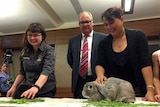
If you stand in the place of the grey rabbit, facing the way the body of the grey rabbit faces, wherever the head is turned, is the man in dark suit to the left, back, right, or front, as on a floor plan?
right

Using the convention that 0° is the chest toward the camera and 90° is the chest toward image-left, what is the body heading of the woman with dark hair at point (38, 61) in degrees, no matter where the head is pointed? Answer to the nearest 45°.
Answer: approximately 45°

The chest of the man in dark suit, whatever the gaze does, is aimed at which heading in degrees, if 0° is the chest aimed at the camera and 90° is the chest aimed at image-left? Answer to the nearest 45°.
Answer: approximately 0°

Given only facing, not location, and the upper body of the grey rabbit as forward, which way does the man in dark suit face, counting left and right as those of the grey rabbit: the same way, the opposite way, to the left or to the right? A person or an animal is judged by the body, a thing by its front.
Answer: to the left

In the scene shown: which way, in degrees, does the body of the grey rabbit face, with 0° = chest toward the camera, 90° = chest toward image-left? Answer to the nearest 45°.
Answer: approximately 90°

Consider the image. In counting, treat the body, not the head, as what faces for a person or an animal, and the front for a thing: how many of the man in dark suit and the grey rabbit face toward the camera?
1

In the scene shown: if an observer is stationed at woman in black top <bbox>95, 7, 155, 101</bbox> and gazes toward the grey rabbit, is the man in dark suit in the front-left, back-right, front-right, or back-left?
back-right

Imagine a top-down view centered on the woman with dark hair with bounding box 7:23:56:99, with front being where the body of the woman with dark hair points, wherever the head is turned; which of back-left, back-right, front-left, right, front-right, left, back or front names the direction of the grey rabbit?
left

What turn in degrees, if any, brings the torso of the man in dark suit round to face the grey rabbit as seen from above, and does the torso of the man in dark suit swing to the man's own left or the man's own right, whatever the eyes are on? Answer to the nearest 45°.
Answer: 0° — they already face it

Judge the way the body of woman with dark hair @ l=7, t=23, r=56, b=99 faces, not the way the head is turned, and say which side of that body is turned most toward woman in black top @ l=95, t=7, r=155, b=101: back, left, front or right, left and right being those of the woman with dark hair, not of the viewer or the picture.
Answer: left

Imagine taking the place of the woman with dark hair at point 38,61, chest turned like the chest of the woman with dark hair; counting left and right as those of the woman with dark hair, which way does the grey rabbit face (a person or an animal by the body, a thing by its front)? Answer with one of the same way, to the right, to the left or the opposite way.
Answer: to the right
